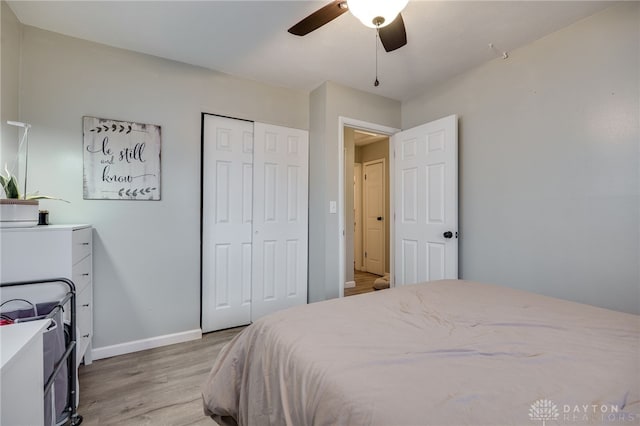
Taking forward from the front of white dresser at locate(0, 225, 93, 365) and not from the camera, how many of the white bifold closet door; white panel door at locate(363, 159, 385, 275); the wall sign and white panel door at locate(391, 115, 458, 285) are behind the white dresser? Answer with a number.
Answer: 0

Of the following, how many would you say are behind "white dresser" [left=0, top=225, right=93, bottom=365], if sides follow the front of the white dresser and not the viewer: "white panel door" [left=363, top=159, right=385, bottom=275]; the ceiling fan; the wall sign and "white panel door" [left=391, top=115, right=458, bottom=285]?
0

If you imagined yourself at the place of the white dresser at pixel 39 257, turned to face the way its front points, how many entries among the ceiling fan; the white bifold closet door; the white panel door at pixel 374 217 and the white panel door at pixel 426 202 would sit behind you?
0

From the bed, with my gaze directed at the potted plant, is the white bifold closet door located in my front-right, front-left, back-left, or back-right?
front-right

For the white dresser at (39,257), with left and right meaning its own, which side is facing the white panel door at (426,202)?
front

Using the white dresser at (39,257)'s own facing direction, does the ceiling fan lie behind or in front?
in front

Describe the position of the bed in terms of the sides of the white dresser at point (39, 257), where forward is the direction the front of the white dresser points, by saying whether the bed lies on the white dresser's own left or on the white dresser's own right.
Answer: on the white dresser's own right

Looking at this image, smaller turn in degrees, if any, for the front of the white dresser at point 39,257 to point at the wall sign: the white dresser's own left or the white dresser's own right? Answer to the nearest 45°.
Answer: approximately 45° to the white dresser's own left

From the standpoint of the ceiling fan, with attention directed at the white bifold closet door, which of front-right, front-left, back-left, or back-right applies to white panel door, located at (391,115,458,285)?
front-right

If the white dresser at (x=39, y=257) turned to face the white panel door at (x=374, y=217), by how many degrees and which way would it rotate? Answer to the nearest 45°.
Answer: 0° — it already faces it

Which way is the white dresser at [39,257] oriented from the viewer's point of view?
to the viewer's right
